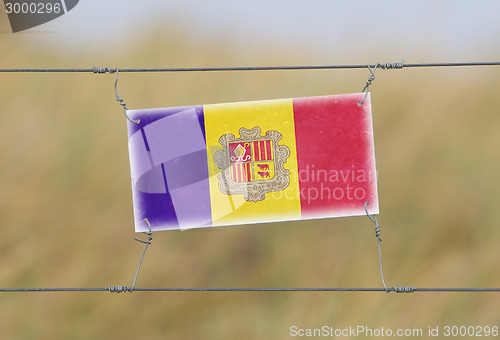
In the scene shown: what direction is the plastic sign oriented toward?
toward the camera
